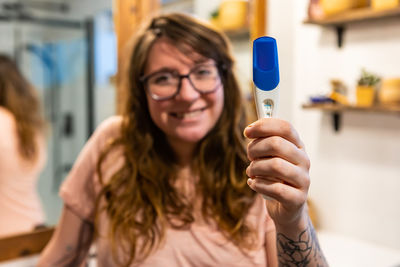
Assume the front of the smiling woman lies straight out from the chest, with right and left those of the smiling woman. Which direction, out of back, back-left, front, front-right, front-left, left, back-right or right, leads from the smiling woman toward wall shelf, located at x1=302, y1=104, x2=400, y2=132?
back-left

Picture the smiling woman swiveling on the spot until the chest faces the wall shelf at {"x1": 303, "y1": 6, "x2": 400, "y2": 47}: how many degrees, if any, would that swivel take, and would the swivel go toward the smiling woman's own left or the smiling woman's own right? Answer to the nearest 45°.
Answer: approximately 135° to the smiling woman's own left

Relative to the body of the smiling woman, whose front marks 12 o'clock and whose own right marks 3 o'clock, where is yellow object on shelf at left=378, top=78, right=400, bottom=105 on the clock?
The yellow object on shelf is roughly at 8 o'clock from the smiling woman.

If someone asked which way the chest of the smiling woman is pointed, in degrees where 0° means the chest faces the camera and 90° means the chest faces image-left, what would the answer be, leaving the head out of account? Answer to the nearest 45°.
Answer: approximately 0°

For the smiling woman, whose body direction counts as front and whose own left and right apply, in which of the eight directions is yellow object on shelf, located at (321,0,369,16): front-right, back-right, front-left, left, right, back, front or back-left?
back-left

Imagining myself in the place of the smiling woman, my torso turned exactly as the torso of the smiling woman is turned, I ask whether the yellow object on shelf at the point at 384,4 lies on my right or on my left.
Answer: on my left

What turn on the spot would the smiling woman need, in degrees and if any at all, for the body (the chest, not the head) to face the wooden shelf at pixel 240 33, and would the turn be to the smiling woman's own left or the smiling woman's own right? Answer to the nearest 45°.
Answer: approximately 180°
